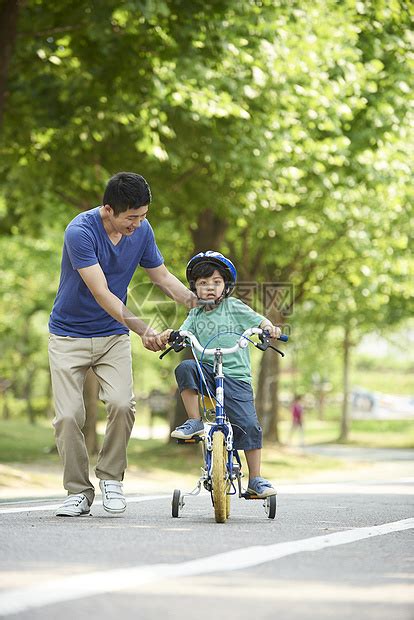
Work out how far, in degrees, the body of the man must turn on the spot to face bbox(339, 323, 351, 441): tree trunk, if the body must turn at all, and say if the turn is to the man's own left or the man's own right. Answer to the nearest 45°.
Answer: approximately 135° to the man's own left

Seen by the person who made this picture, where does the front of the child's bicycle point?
facing the viewer

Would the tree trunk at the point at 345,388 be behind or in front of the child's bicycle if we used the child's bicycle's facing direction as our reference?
behind

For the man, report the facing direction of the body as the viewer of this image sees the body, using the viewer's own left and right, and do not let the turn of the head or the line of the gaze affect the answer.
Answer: facing the viewer and to the right of the viewer

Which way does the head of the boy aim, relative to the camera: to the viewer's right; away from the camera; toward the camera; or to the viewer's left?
toward the camera

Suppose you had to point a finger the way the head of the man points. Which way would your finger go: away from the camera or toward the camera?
toward the camera
